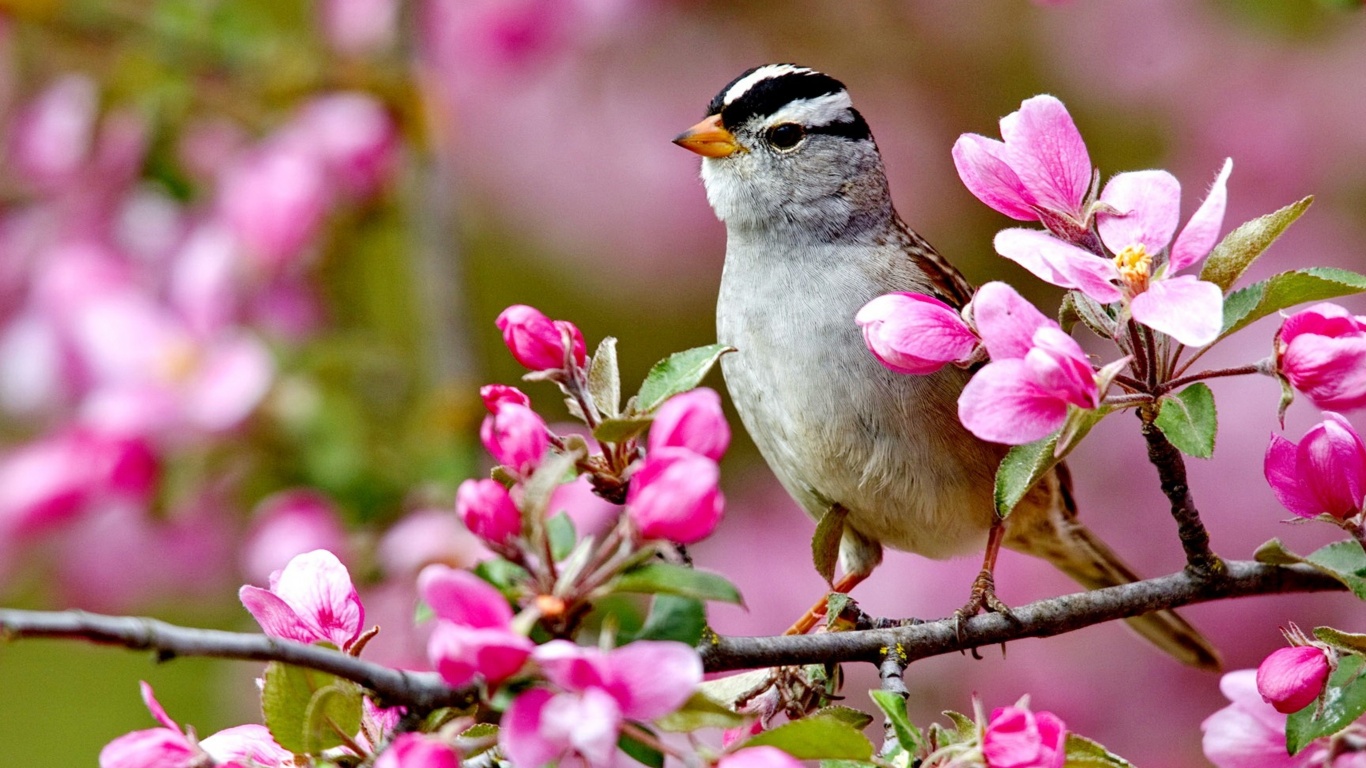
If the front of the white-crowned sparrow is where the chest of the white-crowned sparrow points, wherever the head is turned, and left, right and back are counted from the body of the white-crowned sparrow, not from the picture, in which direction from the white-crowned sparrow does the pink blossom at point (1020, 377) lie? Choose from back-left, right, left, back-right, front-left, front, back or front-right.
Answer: front-left

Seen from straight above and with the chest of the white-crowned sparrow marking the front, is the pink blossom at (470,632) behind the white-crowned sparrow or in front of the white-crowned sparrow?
in front

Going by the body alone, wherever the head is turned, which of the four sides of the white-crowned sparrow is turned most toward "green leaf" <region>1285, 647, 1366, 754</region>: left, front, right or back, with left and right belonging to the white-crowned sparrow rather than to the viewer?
left

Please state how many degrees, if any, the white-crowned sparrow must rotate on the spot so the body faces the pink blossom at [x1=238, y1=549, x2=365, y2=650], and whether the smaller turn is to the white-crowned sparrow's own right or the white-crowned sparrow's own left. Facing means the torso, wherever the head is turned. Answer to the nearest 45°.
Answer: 0° — it already faces it

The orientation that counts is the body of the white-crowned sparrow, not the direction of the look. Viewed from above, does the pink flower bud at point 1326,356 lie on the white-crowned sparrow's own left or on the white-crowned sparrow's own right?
on the white-crowned sparrow's own left

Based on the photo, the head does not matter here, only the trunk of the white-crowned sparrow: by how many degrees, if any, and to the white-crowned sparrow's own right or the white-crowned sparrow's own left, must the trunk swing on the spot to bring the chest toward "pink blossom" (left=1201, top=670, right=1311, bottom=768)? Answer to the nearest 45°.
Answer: approximately 90° to the white-crowned sparrow's own left

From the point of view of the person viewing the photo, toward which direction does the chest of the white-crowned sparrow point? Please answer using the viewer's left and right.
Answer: facing the viewer and to the left of the viewer

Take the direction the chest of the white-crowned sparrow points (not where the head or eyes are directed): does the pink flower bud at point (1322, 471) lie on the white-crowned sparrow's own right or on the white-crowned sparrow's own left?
on the white-crowned sparrow's own left

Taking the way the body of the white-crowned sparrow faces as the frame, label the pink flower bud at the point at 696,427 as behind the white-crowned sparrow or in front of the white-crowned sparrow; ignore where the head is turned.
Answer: in front

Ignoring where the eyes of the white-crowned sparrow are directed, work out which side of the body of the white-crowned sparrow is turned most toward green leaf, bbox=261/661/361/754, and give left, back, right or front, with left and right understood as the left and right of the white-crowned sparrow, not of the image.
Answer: front

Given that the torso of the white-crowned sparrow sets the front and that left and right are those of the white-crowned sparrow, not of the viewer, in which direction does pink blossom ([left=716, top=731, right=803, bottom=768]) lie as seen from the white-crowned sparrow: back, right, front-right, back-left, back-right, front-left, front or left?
front-left

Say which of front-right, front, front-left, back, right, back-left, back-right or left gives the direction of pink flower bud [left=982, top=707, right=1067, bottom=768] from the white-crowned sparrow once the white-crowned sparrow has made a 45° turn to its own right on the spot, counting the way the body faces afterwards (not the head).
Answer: left

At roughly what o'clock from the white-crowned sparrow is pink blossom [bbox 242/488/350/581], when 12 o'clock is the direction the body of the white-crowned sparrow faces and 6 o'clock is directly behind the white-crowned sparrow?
The pink blossom is roughly at 2 o'clock from the white-crowned sparrow.
